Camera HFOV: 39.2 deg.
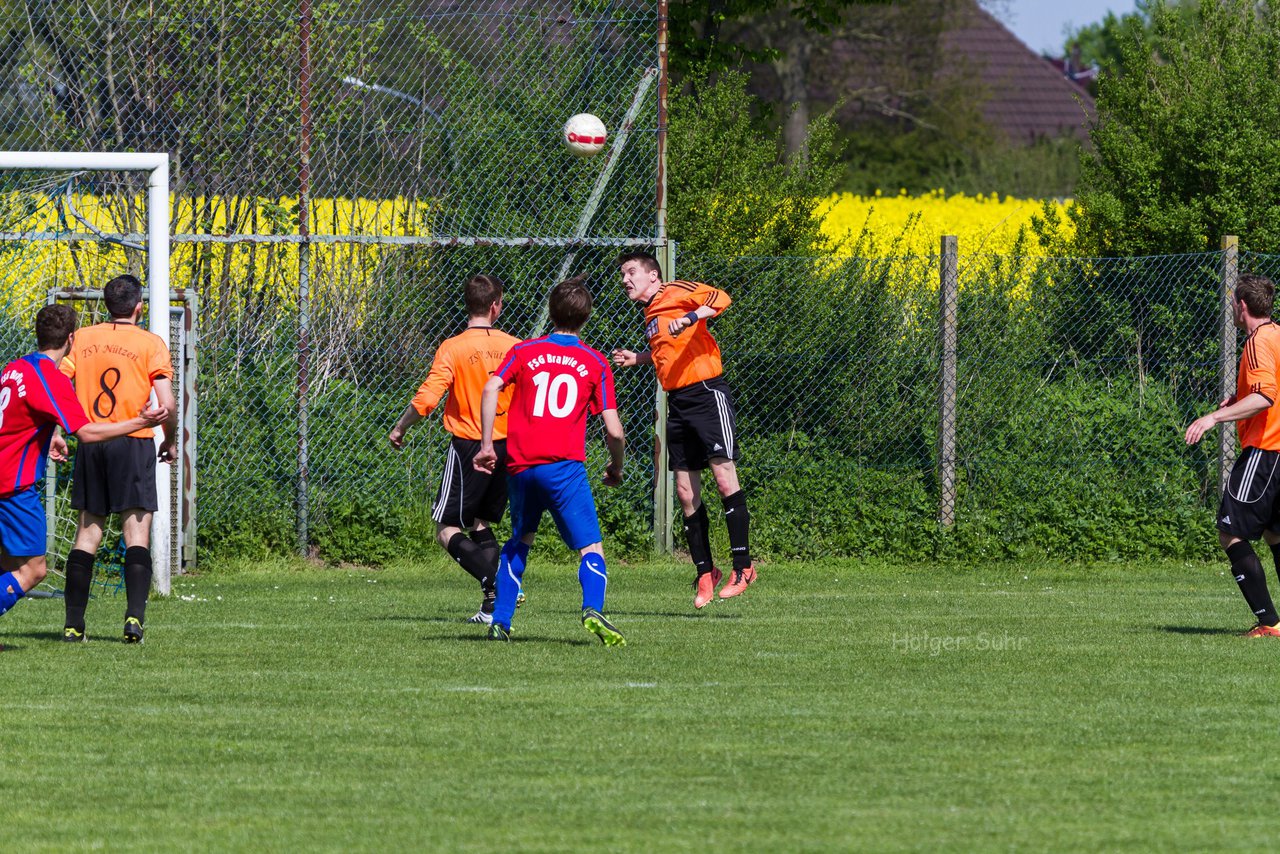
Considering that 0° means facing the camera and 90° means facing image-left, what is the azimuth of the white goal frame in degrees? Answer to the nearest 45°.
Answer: approximately 0°

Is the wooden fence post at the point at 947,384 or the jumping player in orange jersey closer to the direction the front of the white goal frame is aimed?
the jumping player in orange jersey

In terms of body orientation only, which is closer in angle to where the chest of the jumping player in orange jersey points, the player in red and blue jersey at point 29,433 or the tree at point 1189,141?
the player in red and blue jersey

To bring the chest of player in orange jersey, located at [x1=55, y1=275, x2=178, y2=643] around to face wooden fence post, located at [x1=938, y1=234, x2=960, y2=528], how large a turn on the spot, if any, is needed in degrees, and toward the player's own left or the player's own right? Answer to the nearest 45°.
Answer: approximately 45° to the player's own right

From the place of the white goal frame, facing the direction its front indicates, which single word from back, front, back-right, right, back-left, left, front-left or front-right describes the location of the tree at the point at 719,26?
back-left

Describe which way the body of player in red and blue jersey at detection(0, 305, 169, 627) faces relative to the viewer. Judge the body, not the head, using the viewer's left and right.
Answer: facing away from the viewer and to the right of the viewer

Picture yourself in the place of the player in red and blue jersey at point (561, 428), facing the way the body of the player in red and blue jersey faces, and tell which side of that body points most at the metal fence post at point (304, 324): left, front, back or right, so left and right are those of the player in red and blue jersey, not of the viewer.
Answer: front

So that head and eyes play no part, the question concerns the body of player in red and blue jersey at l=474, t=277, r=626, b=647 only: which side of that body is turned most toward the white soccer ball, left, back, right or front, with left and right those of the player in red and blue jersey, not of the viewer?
front

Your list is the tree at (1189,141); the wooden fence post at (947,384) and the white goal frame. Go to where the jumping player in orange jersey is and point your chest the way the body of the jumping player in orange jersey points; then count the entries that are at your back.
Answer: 2

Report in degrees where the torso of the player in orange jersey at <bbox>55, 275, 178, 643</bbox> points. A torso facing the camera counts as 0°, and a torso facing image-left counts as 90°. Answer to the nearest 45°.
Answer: approximately 180°

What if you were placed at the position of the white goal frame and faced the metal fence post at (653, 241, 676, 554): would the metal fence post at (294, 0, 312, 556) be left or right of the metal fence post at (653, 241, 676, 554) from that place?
left

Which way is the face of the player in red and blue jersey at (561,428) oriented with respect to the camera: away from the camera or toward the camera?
away from the camera
